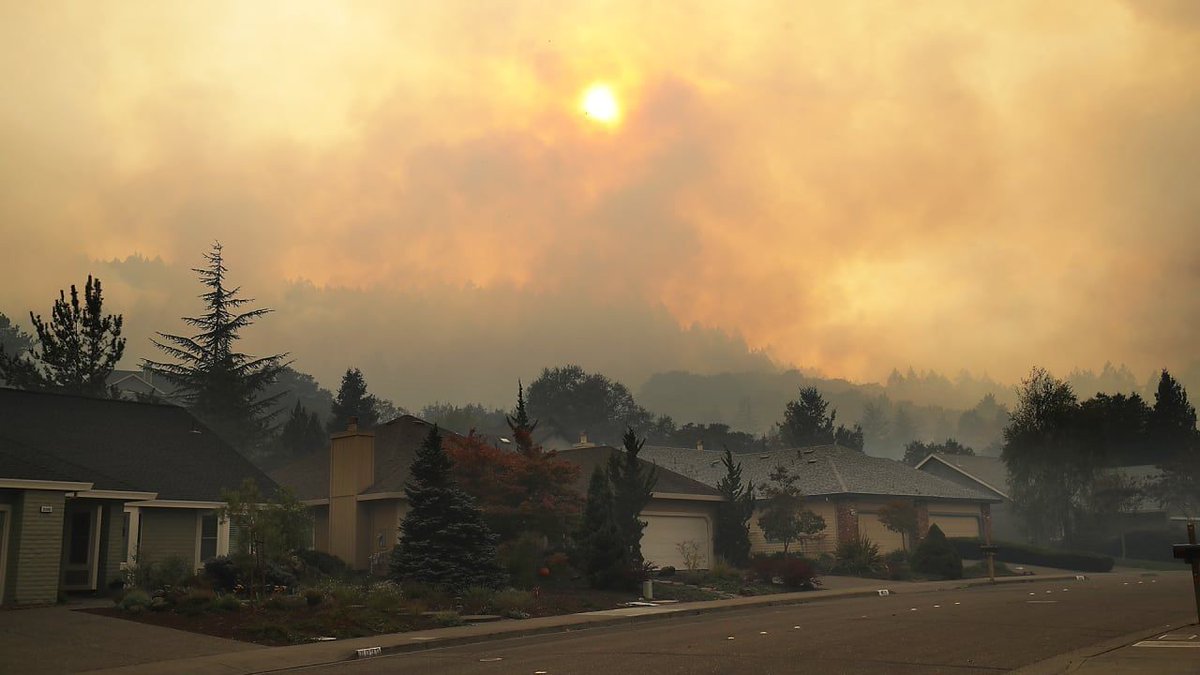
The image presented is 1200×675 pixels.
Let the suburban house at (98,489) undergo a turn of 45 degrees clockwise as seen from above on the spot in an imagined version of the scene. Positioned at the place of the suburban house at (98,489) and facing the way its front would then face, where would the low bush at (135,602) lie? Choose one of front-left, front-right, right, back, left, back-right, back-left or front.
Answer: front

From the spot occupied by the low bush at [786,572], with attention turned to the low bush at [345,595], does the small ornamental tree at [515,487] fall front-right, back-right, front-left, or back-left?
front-right

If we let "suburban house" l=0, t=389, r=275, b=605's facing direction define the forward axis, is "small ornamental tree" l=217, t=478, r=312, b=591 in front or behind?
in front

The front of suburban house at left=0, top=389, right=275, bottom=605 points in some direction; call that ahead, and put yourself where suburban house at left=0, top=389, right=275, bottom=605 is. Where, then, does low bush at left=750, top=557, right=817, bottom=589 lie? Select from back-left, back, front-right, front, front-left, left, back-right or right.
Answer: front-left

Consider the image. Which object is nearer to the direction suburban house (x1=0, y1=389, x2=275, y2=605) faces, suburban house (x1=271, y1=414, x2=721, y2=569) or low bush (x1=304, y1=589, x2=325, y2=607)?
the low bush

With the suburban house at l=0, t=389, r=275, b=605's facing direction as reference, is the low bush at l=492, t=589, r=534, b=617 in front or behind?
in front

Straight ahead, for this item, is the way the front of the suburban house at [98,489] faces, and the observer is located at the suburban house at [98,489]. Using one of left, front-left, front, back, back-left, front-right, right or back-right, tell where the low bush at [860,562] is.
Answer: front-left

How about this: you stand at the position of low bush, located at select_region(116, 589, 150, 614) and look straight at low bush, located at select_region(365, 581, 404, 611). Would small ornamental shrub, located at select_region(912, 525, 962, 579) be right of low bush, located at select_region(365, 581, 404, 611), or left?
left

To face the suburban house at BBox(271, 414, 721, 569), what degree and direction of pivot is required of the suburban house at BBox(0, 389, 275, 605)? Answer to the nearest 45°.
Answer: approximately 90° to its left

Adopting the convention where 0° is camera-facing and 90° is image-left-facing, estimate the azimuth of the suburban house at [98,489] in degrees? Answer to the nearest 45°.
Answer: approximately 315°

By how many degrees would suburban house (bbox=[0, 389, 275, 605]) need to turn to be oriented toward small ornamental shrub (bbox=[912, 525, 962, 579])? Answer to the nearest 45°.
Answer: approximately 45° to its left

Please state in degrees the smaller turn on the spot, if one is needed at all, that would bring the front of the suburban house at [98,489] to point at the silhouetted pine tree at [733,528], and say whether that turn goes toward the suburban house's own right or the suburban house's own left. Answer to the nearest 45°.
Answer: approximately 45° to the suburban house's own left
